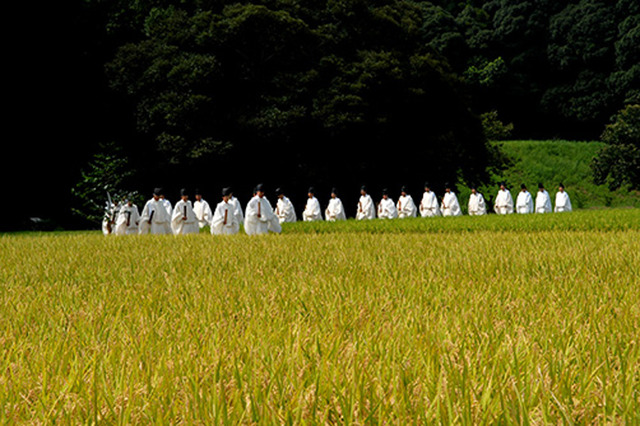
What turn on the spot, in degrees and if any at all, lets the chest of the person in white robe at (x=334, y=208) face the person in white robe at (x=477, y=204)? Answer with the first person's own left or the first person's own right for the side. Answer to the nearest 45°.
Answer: approximately 180°

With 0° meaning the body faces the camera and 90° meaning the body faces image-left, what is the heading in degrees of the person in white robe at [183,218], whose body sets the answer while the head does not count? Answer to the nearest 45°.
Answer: approximately 0°

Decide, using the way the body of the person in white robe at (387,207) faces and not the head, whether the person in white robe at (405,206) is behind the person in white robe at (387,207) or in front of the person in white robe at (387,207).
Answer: behind

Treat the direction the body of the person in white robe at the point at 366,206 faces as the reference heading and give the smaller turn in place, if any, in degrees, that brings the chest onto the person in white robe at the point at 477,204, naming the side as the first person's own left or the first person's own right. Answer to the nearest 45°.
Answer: approximately 180°

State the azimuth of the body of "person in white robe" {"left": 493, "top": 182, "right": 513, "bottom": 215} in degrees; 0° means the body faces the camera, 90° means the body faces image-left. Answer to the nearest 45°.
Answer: approximately 45°

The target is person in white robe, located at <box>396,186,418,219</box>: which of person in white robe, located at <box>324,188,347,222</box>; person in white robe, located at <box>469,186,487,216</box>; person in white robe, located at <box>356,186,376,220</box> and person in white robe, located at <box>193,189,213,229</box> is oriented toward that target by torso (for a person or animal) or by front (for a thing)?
person in white robe, located at <box>469,186,487,216</box>

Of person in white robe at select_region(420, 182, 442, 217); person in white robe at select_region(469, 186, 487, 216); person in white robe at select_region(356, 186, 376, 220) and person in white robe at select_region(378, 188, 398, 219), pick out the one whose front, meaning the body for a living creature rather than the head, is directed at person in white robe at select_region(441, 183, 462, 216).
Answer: person in white robe at select_region(469, 186, 487, 216)

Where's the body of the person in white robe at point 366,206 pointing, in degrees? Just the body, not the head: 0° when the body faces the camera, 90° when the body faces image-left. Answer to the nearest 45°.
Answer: approximately 45°

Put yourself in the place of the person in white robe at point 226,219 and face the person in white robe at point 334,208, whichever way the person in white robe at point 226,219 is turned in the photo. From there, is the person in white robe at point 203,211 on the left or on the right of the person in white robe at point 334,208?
left
